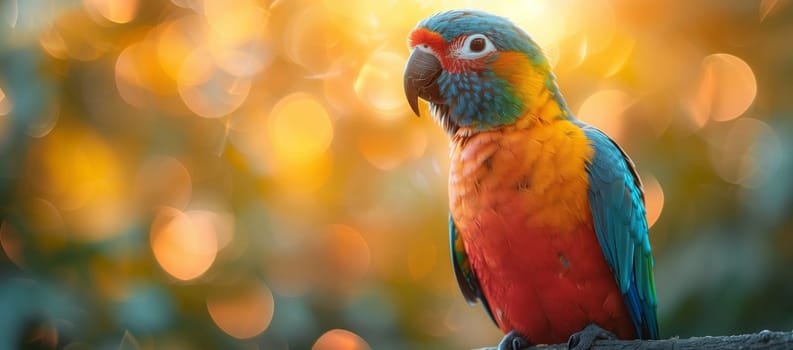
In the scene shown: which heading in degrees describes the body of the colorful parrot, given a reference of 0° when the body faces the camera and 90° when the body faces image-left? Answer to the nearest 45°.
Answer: approximately 45°
